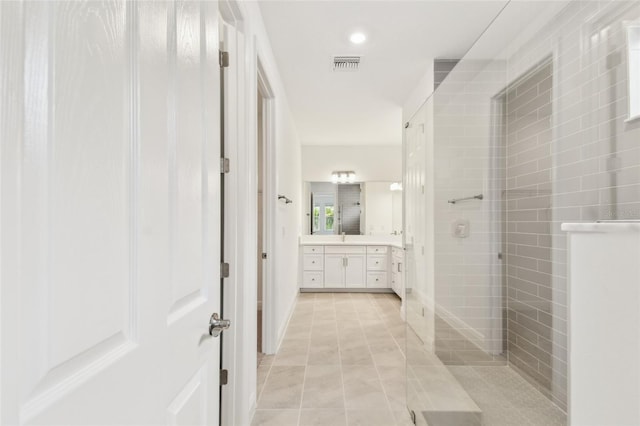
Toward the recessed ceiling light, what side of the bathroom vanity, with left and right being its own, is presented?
front

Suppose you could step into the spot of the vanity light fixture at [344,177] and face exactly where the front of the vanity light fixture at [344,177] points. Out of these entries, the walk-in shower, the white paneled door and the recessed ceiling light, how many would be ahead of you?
3

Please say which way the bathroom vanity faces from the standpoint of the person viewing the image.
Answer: facing the viewer

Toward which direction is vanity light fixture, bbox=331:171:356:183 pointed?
toward the camera

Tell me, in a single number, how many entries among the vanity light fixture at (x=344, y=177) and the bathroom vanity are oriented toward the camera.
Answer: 2

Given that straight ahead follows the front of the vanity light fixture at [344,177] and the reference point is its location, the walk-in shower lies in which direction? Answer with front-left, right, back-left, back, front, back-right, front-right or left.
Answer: front

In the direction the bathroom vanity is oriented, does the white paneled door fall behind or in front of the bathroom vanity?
in front

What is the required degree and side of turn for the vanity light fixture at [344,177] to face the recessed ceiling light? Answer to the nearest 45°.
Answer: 0° — it already faces it

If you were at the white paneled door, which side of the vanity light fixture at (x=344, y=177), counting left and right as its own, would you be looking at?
front

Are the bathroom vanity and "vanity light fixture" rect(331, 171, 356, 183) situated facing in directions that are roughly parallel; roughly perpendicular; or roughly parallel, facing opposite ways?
roughly parallel
